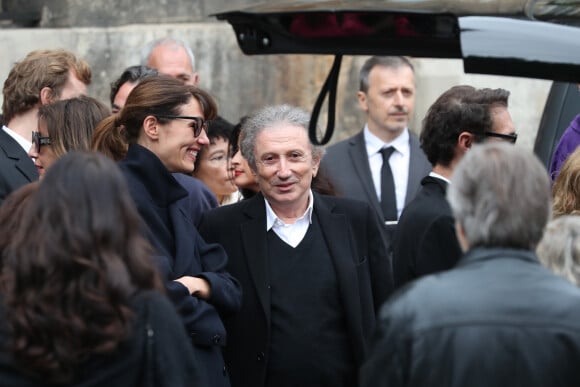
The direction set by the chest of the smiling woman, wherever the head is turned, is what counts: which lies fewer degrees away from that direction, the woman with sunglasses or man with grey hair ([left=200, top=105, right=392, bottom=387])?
the man with grey hair

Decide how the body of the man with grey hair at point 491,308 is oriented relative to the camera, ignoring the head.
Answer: away from the camera

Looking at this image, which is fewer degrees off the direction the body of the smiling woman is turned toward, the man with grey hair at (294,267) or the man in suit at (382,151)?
the man with grey hair

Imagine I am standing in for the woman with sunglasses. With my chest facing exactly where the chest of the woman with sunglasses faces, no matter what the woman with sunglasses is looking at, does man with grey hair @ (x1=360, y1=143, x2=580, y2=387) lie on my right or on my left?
on my left

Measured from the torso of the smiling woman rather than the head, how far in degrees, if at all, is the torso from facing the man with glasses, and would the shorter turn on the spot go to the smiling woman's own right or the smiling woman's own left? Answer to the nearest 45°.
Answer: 0° — they already face them

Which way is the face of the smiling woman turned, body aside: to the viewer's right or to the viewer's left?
to the viewer's right

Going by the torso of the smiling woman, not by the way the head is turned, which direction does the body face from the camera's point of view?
to the viewer's right

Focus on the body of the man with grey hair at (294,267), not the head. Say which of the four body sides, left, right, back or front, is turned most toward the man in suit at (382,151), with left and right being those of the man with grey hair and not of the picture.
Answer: back

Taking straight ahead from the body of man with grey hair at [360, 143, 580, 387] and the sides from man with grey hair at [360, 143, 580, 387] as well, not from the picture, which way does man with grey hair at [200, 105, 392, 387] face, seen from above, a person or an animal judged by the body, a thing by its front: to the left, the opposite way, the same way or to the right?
the opposite way
